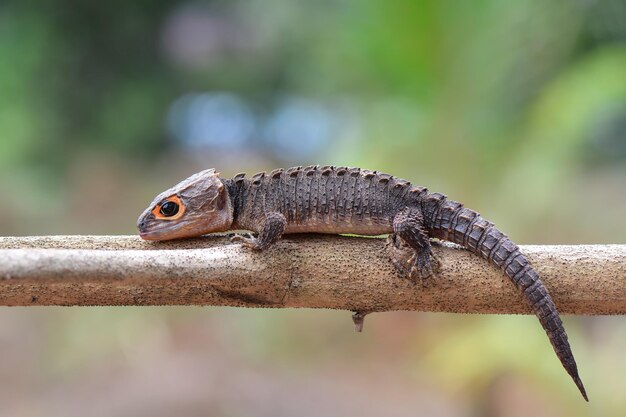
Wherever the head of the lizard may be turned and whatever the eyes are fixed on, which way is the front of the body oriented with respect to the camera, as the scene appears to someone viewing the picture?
to the viewer's left
